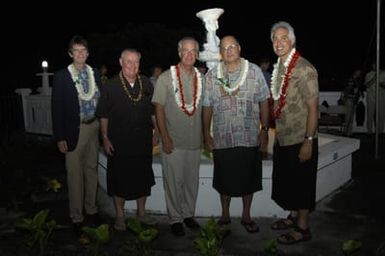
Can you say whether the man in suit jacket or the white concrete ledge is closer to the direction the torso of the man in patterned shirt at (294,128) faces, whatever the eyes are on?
the man in suit jacket

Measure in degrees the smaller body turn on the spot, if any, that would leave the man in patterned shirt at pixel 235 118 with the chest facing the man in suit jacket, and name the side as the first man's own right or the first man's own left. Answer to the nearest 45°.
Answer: approximately 90° to the first man's own right

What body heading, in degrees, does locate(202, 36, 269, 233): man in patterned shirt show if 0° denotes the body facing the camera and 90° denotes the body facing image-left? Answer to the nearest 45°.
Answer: approximately 0°

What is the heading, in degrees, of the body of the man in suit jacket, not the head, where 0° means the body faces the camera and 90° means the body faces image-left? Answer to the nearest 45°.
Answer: approximately 315°

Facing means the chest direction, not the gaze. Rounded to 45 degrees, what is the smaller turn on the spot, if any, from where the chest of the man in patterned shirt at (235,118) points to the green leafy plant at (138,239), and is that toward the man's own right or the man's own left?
approximately 45° to the man's own right

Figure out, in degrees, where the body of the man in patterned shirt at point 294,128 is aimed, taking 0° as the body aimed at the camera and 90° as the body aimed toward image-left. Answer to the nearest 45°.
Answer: approximately 45°

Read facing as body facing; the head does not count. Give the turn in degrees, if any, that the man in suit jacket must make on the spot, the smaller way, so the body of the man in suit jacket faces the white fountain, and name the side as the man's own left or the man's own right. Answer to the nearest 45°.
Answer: approximately 90° to the man's own left
